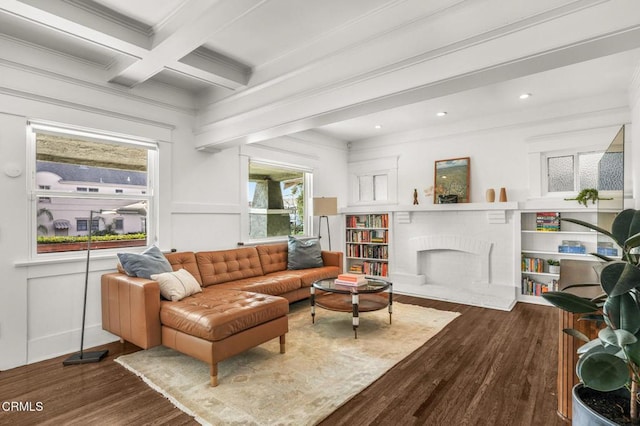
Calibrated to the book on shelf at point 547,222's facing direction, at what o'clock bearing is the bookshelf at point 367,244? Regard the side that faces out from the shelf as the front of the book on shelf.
The bookshelf is roughly at 3 o'clock from the book on shelf.

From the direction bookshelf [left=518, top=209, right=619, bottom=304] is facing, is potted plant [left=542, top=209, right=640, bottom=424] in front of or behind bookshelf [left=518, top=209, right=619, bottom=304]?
in front

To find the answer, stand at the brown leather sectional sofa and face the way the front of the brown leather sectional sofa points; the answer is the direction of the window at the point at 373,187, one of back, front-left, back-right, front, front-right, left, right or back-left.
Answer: left

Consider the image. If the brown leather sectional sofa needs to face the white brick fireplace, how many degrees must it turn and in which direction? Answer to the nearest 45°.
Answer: approximately 45° to its left

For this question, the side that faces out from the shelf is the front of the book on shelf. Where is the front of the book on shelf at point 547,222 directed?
toward the camera

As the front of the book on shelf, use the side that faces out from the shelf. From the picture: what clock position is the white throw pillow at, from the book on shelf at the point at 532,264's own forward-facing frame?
The white throw pillow is roughly at 1 o'clock from the book on shelf.

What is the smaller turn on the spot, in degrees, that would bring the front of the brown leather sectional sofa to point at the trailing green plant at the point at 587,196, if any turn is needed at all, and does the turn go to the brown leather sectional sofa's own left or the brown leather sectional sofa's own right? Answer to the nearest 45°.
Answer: approximately 45° to the brown leather sectional sofa's own left

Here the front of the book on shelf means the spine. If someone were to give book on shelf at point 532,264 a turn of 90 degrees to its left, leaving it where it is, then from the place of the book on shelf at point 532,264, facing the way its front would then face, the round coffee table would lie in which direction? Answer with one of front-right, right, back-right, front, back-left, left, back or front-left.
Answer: back-right

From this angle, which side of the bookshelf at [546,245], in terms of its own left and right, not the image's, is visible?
front

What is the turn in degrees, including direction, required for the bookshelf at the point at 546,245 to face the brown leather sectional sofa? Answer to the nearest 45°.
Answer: approximately 45° to its right

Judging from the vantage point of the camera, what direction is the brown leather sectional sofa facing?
facing the viewer and to the right of the viewer

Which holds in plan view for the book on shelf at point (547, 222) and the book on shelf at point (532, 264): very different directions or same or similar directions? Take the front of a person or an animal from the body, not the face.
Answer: same or similar directions

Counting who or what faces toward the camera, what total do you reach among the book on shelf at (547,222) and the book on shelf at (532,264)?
2

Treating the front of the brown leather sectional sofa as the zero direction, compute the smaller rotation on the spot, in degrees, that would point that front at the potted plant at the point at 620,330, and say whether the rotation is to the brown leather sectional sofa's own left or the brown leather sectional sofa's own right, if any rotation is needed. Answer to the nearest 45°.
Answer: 0° — it already faces it

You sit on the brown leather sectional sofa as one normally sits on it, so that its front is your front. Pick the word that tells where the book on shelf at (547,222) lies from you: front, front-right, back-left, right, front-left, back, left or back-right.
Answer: front-left
